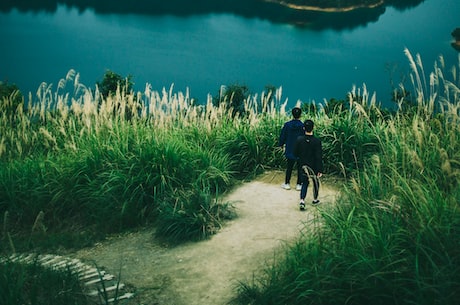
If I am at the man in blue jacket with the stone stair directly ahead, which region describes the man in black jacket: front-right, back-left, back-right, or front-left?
front-left

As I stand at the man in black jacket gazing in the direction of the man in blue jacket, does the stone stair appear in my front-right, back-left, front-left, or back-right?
back-left

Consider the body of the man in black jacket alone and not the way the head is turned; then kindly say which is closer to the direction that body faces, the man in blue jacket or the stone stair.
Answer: the man in blue jacket

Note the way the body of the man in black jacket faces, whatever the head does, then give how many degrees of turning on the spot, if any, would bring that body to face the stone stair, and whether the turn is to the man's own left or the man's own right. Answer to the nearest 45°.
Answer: approximately 135° to the man's own left

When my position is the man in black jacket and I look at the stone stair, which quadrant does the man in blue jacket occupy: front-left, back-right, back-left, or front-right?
back-right

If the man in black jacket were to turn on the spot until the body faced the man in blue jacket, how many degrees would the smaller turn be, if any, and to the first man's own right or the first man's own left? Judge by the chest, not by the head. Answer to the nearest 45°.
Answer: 0° — they already face them

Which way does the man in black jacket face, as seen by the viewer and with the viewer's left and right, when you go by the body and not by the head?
facing away from the viewer
